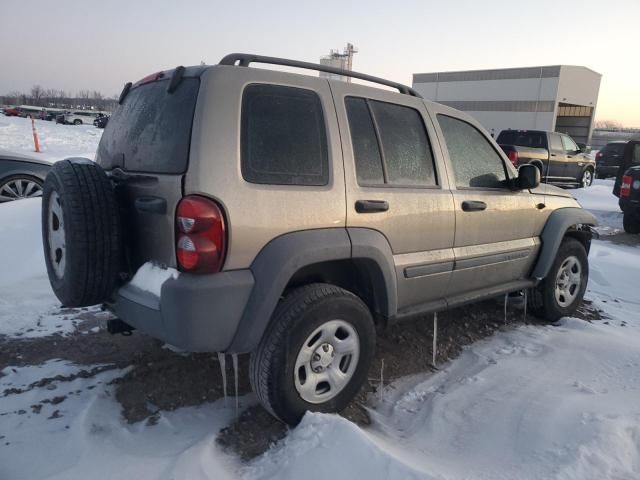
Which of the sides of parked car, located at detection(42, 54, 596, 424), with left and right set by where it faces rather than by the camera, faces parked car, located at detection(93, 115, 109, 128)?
left

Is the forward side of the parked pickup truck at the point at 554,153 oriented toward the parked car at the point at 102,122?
no

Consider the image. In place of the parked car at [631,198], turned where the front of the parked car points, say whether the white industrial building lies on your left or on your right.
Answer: on your left

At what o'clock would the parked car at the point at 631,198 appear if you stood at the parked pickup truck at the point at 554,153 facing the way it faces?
the parked car at the point at 631,198 is roughly at 4 o'clock from the parked pickup truck at the point at 554,153.

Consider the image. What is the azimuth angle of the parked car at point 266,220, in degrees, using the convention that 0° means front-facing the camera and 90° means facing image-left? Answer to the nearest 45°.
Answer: approximately 225°

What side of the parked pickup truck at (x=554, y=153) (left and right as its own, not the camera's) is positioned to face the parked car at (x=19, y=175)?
back

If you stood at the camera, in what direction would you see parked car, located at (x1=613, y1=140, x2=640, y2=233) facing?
facing away from the viewer and to the right of the viewer

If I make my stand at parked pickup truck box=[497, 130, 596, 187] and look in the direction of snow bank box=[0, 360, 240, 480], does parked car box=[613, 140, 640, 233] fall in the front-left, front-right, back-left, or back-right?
front-left

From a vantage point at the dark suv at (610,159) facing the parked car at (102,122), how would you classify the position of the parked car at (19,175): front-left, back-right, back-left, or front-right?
front-left

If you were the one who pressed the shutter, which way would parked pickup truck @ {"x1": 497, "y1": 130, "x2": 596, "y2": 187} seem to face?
facing away from the viewer and to the right of the viewer

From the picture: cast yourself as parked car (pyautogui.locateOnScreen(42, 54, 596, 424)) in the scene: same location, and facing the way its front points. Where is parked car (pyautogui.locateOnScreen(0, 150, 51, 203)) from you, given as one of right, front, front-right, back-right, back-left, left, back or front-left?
left

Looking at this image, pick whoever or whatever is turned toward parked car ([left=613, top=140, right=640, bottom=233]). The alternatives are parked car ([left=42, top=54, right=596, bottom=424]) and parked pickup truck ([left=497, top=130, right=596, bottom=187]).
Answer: parked car ([left=42, top=54, right=596, bottom=424])

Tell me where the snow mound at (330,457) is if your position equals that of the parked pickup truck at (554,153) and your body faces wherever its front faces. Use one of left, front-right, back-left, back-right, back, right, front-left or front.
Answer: back-right
